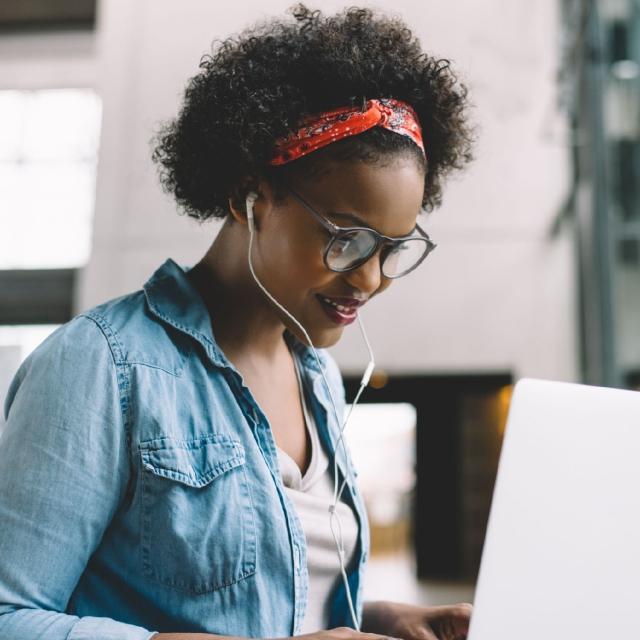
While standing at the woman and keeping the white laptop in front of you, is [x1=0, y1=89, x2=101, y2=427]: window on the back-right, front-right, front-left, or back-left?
back-left

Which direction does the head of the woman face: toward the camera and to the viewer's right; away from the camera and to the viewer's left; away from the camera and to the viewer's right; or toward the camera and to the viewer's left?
toward the camera and to the viewer's right

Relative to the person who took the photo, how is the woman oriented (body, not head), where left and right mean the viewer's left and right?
facing the viewer and to the right of the viewer

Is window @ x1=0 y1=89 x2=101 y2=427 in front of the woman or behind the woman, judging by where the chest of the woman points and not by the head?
behind

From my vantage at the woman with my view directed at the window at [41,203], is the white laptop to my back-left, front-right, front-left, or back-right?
back-right
